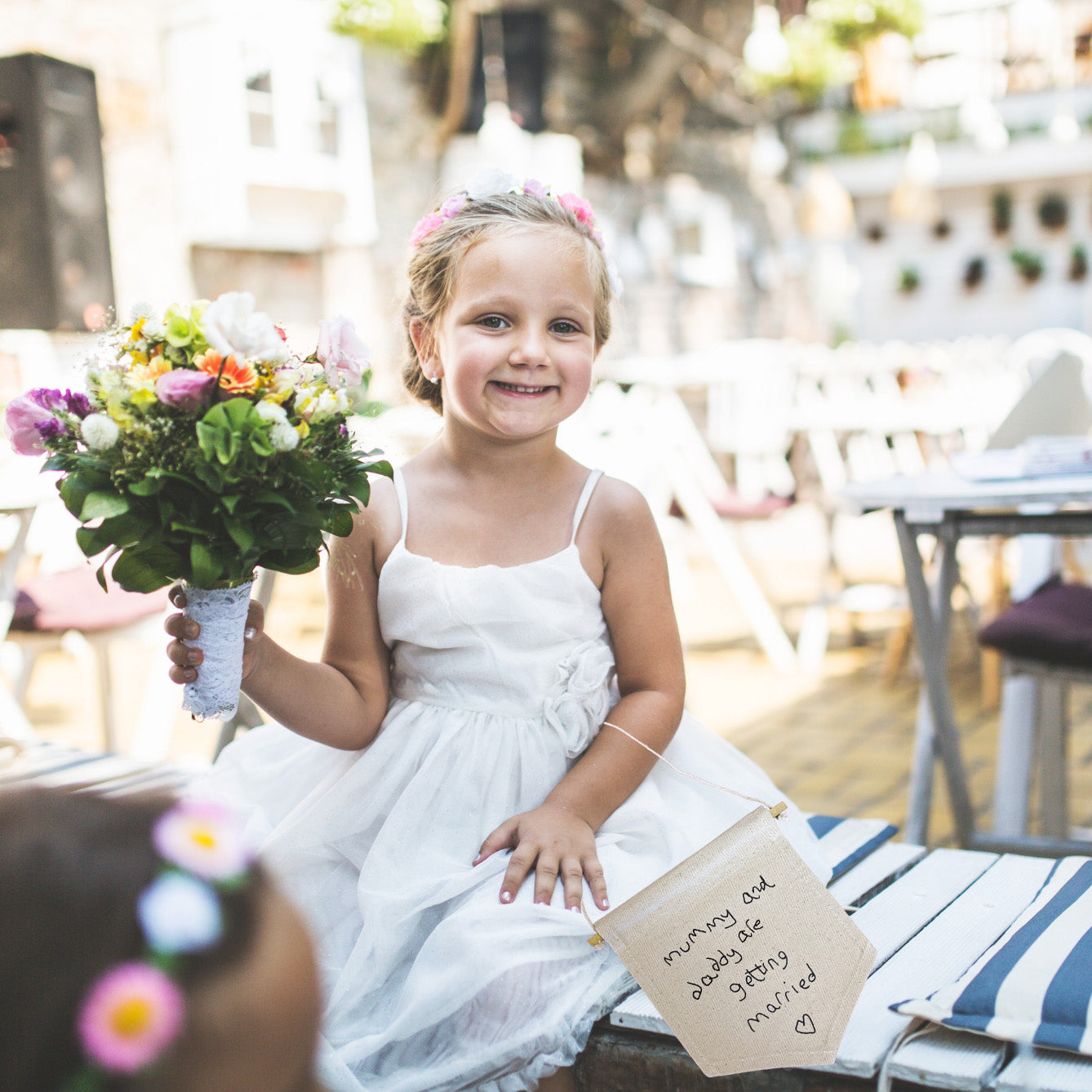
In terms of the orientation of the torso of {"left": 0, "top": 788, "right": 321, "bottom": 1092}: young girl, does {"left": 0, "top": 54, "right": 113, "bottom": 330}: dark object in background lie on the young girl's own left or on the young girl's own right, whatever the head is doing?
on the young girl's own left

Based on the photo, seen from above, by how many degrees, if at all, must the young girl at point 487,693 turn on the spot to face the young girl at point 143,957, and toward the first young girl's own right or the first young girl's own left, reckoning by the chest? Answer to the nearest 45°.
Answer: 0° — they already face them

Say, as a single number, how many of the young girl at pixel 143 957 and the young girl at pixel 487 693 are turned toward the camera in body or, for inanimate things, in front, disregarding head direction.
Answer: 1

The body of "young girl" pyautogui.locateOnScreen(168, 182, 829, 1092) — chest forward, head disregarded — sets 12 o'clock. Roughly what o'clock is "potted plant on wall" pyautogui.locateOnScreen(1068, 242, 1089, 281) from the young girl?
The potted plant on wall is roughly at 7 o'clock from the young girl.

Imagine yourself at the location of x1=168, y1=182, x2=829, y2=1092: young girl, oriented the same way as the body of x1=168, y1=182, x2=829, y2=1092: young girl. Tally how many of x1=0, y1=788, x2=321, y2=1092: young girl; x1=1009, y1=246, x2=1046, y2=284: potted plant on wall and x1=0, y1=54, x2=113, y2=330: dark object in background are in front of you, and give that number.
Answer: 1
